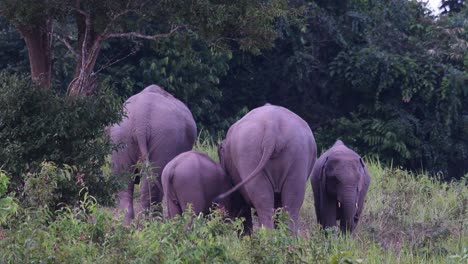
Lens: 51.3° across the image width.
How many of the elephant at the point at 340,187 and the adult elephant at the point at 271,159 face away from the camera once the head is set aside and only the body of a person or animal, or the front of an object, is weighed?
1

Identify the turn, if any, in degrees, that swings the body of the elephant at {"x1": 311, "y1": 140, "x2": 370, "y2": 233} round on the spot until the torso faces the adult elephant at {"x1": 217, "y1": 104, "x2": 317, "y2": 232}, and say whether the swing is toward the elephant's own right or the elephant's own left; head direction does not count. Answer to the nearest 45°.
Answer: approximately 45° to the elephant's own right

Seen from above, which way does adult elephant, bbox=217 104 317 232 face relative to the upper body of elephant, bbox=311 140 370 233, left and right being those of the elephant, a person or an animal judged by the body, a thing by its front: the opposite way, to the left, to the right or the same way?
the opposite way

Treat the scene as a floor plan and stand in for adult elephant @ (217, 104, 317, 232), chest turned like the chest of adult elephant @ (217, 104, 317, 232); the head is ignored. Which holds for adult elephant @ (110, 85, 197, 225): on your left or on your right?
on your left

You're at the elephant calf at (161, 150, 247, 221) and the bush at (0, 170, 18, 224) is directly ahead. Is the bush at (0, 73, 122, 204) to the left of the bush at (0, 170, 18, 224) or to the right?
right

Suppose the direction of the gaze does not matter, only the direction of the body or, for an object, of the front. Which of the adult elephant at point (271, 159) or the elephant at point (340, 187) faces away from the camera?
the adult elephant

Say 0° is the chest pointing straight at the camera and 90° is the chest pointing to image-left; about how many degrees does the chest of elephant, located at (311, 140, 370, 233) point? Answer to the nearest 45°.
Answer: approximately 0°

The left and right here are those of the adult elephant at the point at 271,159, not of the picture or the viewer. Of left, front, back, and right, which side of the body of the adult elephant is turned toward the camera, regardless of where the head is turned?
back

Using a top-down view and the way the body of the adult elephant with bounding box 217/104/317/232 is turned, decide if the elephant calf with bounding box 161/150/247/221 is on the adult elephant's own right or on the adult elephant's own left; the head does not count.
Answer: on the adult elephant's own left

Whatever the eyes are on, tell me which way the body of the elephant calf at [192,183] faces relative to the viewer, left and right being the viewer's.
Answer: facing away from the viewer and to the right of the viewer
